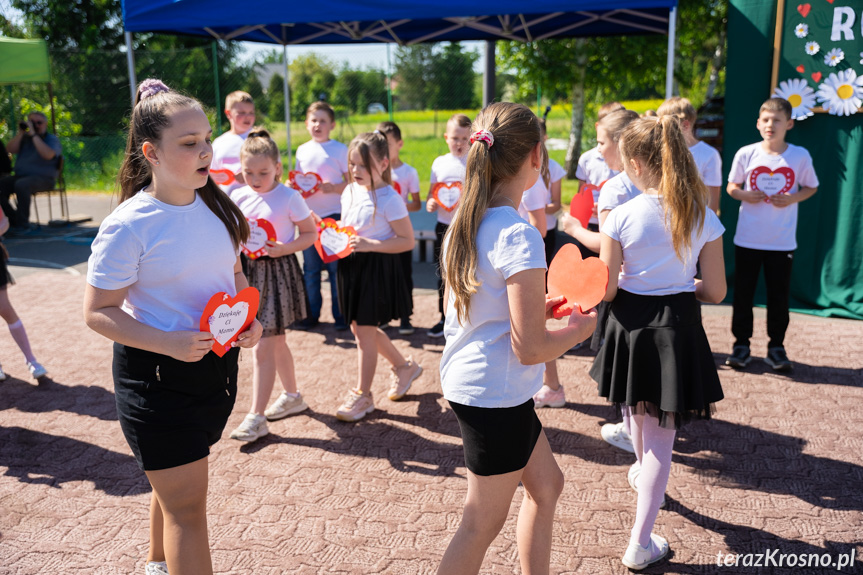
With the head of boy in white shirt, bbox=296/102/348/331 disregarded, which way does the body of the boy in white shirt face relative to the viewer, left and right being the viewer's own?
facing the viewer

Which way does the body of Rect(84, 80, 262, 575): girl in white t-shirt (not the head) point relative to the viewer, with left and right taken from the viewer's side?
facing the viewer and to the right of the viewer

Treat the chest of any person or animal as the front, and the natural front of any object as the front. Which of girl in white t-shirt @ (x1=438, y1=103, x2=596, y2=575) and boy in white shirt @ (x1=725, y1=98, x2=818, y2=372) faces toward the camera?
the boy in white shirt

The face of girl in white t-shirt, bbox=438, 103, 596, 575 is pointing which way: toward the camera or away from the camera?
away from the camera

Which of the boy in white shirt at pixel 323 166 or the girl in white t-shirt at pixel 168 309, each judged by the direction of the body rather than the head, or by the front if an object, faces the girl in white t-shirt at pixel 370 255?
the boy in white shirt

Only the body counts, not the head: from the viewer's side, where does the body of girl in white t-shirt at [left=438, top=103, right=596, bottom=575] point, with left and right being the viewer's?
facing away from the viewer and to the right of the viewer

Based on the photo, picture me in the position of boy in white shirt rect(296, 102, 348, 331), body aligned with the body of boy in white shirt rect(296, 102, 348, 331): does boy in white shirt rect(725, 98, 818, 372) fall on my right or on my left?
on my left

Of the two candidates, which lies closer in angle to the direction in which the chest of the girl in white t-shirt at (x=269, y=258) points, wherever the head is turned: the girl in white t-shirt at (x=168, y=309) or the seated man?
the girl in white t-shirt

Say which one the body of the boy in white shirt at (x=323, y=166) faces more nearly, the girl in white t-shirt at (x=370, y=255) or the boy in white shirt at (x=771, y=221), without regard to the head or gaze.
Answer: the girl in white t-shirt

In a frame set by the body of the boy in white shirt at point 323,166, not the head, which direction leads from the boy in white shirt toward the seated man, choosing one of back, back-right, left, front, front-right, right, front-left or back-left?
back-right

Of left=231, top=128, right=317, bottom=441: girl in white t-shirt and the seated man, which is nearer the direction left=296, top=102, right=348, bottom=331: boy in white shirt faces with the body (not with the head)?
the girl in white t-shirt
